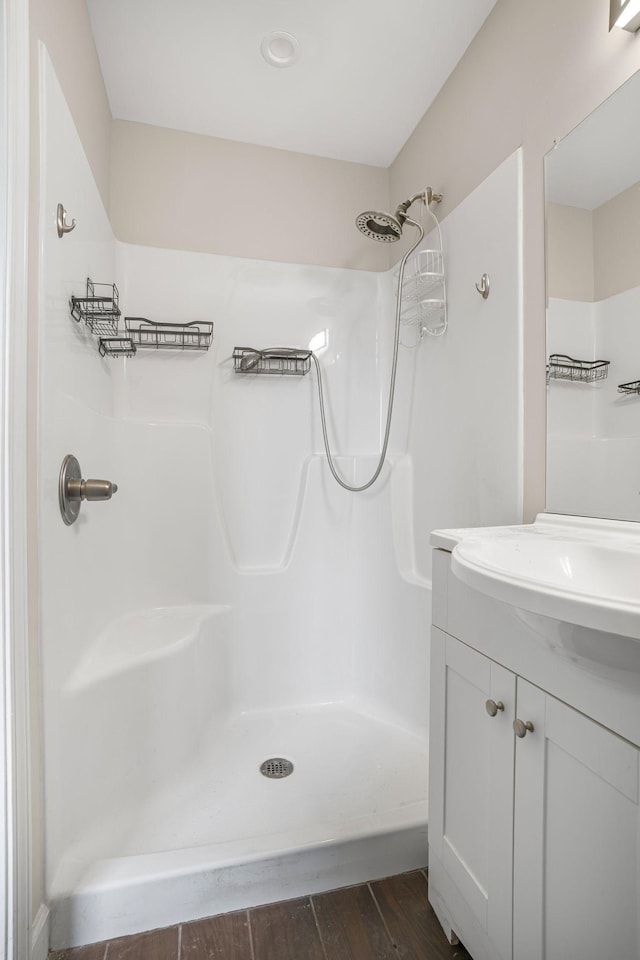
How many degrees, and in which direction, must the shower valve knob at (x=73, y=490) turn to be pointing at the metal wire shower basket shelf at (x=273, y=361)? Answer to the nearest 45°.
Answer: approximately 45° to its left

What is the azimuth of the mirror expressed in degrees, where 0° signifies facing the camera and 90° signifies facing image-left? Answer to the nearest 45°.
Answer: approximately 45°

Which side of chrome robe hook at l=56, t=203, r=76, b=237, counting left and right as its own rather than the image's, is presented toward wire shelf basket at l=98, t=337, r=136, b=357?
left

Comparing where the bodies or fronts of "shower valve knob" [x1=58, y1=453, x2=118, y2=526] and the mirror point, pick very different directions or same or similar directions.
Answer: very different directions

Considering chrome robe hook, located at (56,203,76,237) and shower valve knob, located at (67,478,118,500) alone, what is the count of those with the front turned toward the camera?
0

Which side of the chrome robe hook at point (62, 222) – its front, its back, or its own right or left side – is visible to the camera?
right

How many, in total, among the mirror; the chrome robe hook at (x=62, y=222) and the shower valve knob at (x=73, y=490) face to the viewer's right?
2

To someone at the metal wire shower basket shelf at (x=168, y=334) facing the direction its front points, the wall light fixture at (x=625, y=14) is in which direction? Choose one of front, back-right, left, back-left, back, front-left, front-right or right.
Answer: front-left

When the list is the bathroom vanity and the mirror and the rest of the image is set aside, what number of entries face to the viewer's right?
0

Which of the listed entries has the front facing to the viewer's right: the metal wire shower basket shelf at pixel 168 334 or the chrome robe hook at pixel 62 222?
the chrome robe hook

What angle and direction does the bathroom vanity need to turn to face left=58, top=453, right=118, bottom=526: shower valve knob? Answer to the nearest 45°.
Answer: approximately 45° to its right
